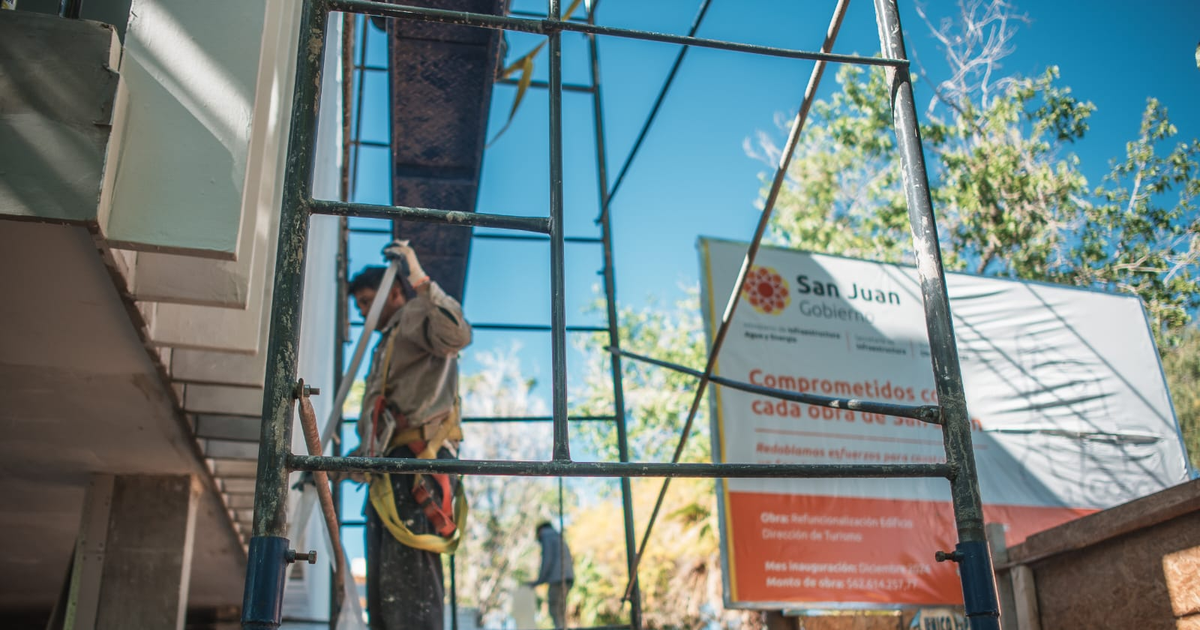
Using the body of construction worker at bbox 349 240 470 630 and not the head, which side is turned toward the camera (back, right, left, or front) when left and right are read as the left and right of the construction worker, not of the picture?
left

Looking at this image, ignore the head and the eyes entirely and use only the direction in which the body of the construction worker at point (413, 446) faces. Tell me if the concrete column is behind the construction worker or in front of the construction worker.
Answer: in front

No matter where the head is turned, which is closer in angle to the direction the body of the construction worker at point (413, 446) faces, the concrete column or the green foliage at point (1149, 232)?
the concrete column

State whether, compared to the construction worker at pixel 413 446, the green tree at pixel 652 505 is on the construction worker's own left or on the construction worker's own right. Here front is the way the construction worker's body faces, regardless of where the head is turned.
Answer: on the construction worker's own right

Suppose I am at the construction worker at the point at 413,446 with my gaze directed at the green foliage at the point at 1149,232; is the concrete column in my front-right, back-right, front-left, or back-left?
back-left

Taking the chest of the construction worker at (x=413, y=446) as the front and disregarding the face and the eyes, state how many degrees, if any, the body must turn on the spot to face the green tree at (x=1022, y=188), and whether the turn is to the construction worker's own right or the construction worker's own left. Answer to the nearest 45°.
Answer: approximately 135° to the construction worker's own right

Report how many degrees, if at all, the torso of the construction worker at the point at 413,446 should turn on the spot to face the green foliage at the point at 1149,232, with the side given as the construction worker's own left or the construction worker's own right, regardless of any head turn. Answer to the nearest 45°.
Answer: approximately 135° to the construction worker's own right

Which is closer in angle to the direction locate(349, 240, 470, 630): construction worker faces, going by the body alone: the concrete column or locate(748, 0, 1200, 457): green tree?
the concrete column
